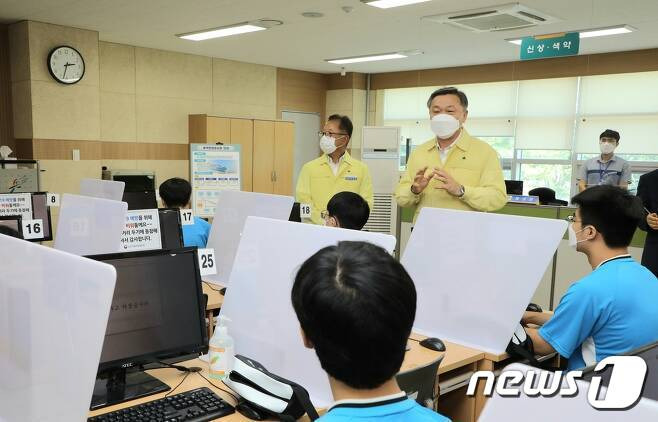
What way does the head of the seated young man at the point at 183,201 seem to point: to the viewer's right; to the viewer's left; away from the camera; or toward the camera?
away from the camera

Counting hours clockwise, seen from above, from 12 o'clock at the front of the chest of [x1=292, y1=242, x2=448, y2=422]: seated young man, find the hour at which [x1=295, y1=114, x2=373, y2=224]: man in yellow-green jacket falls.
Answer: The man in yellow-green jacket is roughly at 12 o'clock from the seated young man.

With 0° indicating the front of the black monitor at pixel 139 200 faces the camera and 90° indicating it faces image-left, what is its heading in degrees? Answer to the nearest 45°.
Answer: approximately 315°

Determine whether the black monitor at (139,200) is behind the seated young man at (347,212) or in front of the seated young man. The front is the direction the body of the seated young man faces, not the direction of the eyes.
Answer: in front

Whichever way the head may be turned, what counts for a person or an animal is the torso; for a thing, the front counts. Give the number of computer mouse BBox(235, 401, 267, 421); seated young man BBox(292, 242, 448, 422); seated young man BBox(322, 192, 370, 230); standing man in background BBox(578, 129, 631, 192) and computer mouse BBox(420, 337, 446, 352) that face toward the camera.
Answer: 1

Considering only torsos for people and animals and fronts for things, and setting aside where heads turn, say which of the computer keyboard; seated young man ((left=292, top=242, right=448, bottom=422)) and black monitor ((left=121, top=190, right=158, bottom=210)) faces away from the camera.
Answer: the seated young man

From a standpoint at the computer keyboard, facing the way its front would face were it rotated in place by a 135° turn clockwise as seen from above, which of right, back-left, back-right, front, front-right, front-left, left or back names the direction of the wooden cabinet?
right

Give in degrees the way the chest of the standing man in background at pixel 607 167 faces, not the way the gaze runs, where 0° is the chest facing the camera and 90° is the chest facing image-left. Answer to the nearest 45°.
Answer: approximately 0°

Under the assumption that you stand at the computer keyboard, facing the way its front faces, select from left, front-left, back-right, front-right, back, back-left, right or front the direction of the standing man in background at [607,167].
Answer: left

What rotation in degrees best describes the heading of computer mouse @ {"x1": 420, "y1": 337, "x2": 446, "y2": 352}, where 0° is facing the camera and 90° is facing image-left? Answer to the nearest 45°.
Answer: approximately 135°

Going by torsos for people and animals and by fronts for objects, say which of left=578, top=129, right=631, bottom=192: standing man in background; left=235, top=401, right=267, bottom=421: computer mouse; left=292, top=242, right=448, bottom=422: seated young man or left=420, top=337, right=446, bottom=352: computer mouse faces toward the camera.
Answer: the standing man in background

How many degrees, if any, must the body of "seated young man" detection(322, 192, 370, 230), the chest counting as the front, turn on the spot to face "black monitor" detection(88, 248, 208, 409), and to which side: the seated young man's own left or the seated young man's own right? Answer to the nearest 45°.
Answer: approximately 90° to the seated young man's own left

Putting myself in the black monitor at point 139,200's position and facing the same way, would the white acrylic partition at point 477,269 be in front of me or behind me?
in front
